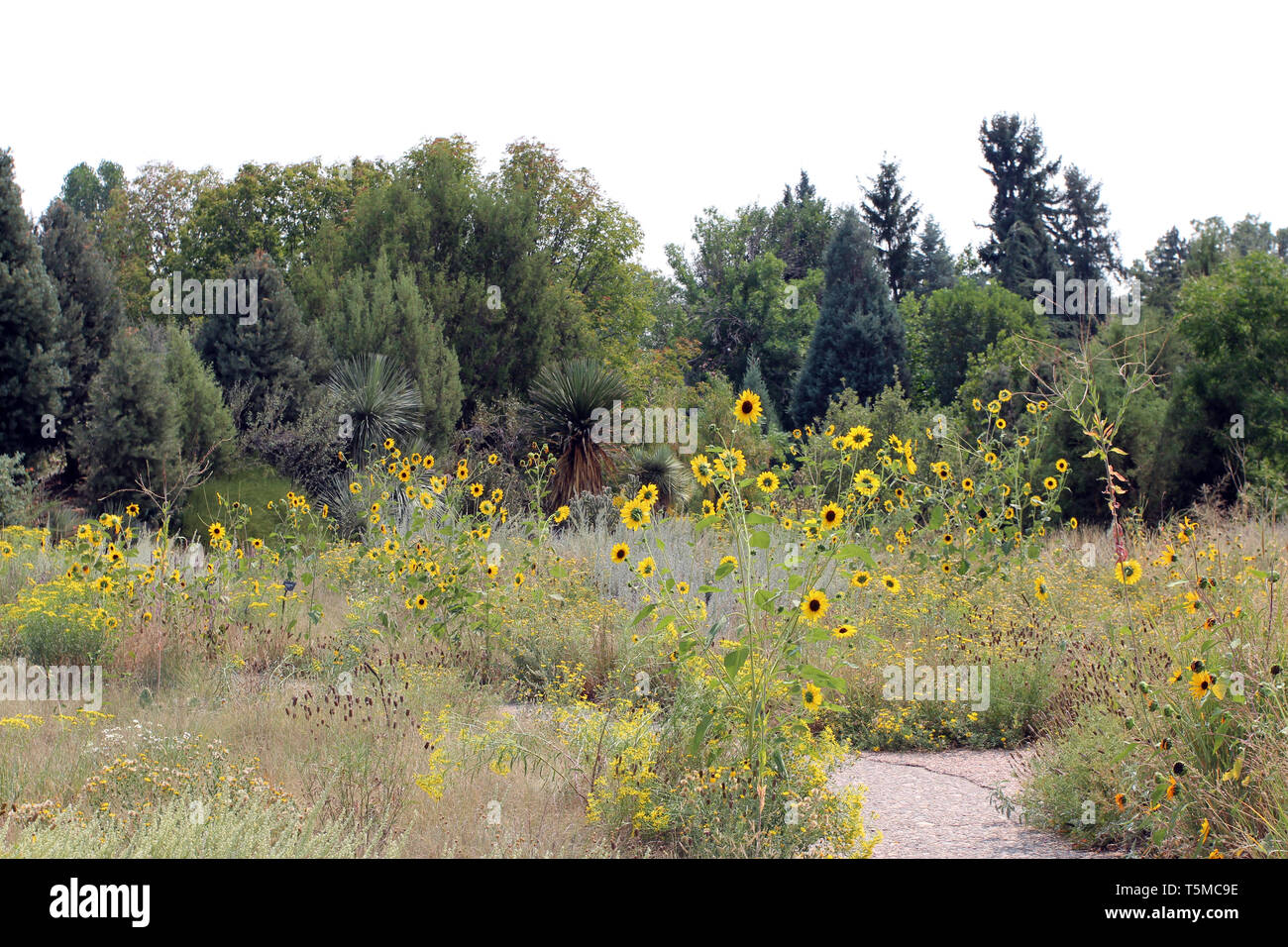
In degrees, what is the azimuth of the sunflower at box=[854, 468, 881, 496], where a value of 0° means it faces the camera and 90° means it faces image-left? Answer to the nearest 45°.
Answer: approximately 0°

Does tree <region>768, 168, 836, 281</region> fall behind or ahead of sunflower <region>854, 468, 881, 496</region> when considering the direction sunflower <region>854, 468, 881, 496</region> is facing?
behind

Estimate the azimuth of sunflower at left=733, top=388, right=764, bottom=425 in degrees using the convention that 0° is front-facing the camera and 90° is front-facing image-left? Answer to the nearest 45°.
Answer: approximately 0°

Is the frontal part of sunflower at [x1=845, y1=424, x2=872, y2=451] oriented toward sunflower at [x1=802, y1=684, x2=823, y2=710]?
yes

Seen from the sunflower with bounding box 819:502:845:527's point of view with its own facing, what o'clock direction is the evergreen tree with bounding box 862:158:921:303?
The evergreen tree is roughly at 6 o'clock from the sunflower.
